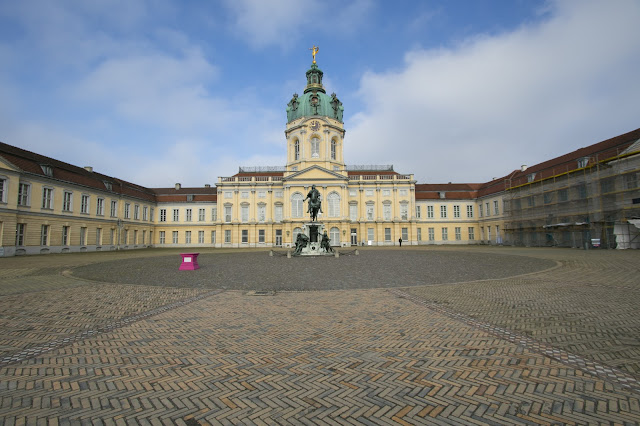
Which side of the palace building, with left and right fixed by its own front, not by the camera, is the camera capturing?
front
